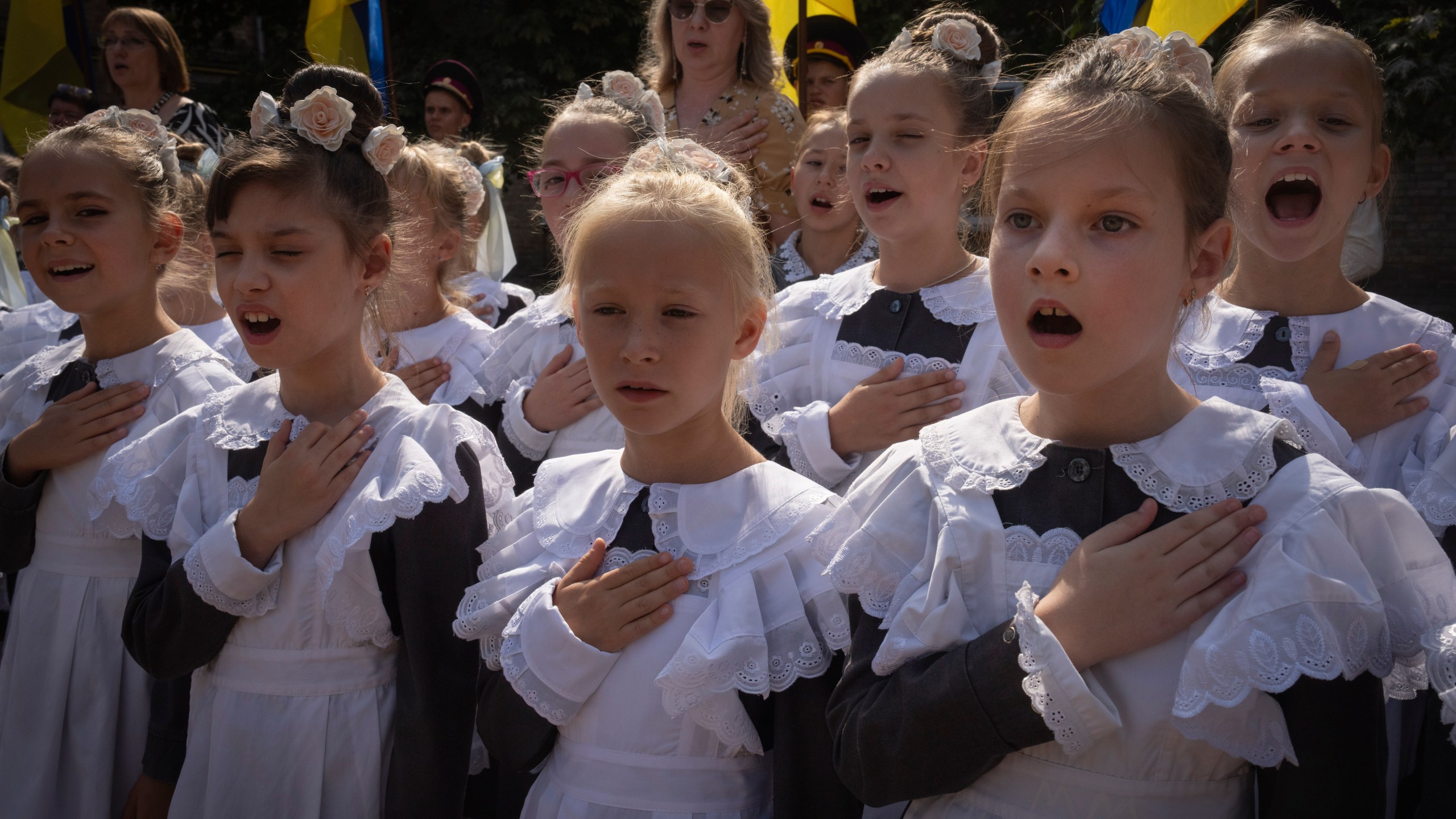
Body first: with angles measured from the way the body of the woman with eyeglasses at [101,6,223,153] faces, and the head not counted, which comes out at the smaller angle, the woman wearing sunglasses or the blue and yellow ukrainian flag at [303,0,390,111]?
the woman wearing sunglasses

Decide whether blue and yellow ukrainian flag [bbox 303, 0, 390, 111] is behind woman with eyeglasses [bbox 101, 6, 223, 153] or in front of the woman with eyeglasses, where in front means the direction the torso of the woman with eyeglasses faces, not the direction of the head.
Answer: behind

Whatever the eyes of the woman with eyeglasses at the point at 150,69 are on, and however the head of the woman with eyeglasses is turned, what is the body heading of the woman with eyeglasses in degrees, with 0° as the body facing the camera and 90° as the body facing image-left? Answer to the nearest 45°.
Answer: approximately 45°

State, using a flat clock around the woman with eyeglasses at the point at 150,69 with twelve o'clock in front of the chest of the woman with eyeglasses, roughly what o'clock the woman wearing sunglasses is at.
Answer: The woman wearing sunglasses is roughly at 9 o'clock from the woman with eyeglasses.
